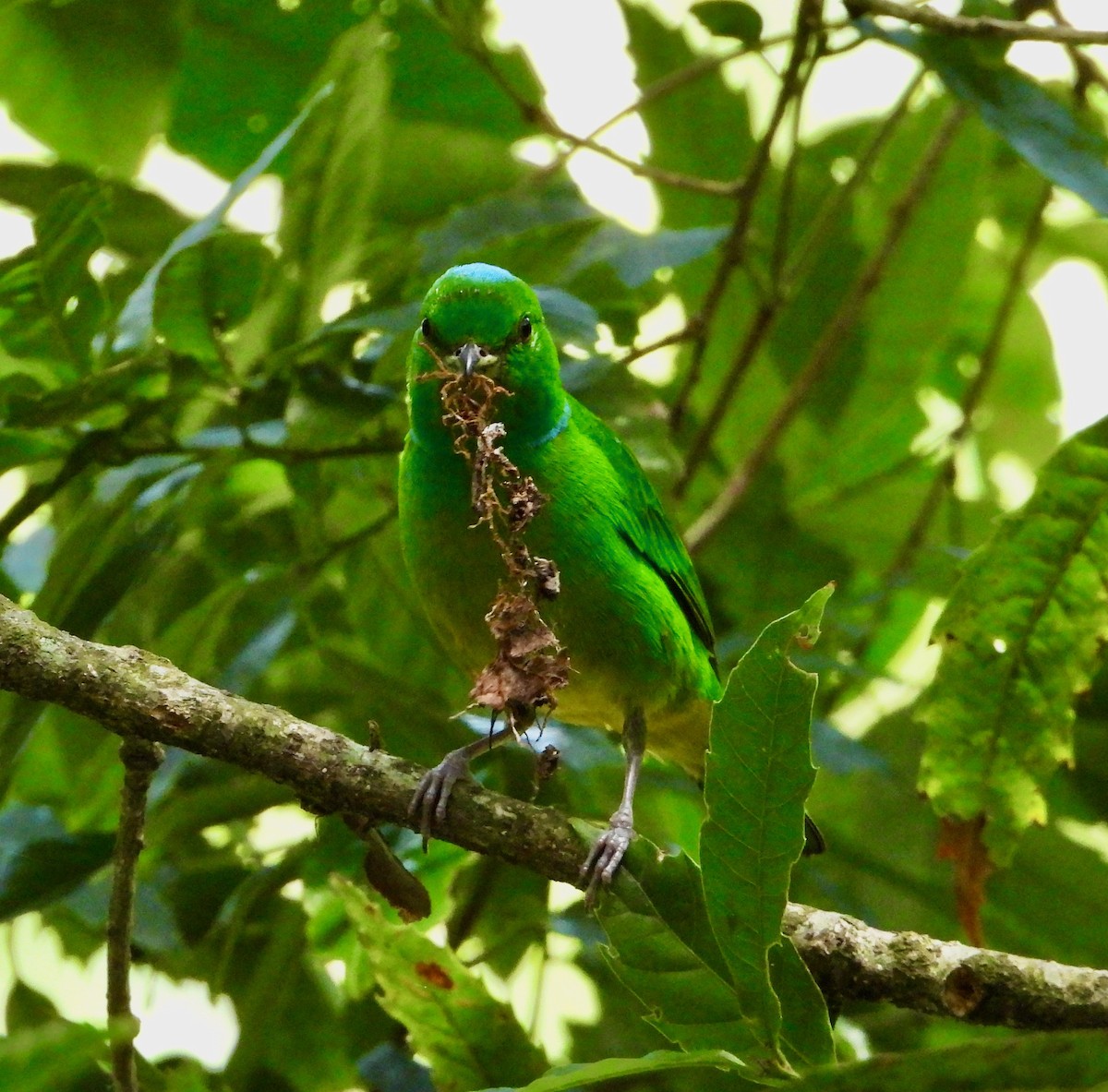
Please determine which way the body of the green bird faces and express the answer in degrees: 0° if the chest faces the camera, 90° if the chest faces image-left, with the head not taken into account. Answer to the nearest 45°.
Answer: approximately 45°

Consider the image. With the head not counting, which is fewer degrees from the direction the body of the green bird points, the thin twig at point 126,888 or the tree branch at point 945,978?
the thin twig

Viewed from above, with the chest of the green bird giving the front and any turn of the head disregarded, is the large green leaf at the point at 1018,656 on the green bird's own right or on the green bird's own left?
on the green bird's own left

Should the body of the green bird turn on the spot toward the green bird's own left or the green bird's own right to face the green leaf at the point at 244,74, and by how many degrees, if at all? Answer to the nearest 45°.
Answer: approximately 90° to the green bird's own right

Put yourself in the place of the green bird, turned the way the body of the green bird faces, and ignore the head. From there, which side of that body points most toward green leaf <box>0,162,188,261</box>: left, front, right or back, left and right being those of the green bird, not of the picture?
right

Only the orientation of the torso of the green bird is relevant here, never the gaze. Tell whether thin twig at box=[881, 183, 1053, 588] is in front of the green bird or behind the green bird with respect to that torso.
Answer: behind

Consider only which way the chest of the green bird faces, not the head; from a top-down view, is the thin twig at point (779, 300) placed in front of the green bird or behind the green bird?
behind
